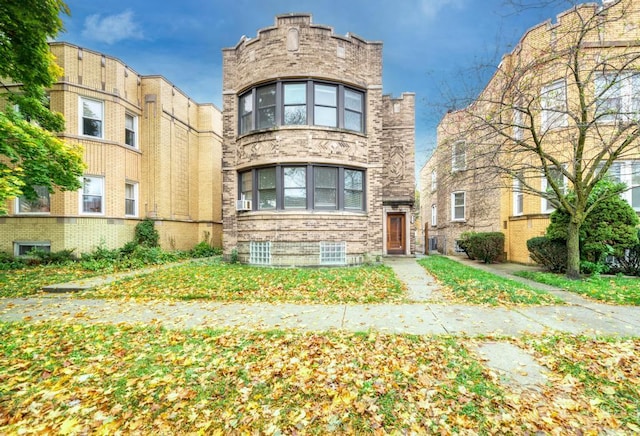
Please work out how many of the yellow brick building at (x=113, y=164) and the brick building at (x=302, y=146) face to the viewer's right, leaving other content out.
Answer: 0

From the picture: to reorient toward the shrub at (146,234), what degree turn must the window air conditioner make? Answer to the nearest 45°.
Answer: approximately 45° to its right

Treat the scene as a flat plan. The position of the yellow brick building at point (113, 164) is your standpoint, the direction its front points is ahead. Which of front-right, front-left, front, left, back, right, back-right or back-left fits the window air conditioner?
left

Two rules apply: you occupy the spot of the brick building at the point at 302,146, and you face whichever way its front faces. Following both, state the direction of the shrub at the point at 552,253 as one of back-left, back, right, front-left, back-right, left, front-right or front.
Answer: left

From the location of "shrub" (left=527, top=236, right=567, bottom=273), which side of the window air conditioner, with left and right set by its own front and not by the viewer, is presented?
left

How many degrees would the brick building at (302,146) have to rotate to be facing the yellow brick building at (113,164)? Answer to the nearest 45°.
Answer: approximately 90° to its right

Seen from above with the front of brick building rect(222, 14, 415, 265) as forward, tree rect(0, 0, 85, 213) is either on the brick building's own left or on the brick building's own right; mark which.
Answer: on the brick building's own right

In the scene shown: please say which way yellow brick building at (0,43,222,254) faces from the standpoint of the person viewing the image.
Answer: facing the viewer and to the left of the viewer

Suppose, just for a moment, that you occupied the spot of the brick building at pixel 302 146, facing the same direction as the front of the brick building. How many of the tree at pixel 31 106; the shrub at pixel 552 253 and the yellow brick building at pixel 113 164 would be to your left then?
1

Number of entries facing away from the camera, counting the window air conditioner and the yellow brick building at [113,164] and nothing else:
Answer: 0

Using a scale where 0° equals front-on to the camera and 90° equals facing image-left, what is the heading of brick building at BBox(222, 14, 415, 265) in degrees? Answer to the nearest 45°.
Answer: approximately 0°

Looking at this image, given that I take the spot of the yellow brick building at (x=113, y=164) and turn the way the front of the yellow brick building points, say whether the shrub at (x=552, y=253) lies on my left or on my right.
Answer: on my left
